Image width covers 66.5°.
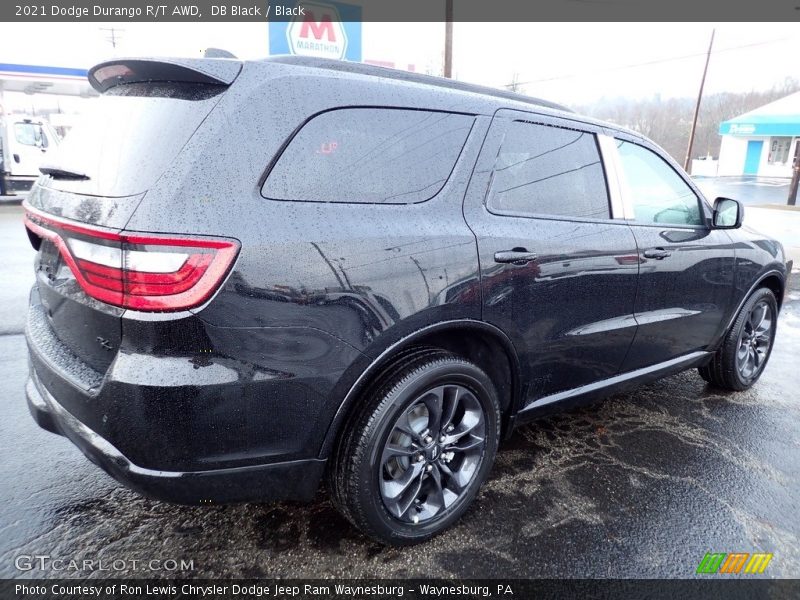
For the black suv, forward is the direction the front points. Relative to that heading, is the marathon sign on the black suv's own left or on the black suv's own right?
on the black suv's own left

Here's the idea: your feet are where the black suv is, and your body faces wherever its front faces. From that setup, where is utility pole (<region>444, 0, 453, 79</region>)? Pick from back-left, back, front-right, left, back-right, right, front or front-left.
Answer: front-left

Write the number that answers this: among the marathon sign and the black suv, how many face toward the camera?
1

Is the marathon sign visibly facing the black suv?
yes

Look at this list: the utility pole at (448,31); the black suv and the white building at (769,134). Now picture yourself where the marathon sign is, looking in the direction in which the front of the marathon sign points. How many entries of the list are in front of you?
1

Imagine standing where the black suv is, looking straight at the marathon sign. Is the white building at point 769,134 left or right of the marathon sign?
right

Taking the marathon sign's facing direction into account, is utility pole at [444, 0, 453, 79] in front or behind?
behind

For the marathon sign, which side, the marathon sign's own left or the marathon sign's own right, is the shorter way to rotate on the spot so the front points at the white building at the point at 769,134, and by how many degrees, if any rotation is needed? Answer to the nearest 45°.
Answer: approximately 135° to the marathon sign's own left

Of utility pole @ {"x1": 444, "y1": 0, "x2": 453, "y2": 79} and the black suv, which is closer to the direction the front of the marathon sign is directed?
the black suv

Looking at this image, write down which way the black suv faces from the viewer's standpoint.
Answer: facing away from the viewer and to the right of the viewer

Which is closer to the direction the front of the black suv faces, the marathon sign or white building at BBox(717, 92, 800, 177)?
the white building
